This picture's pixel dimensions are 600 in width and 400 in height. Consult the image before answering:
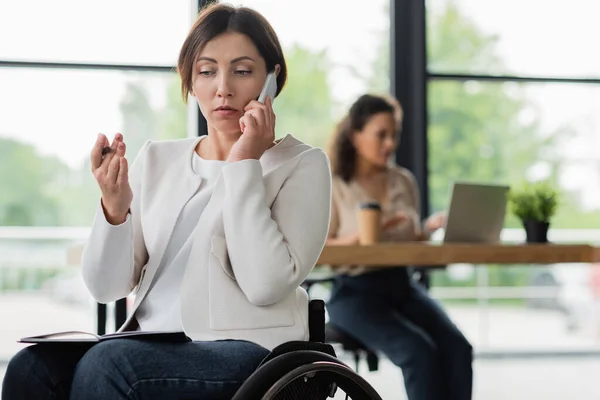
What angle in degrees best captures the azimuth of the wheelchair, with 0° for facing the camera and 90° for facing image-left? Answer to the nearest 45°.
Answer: approximately 45°

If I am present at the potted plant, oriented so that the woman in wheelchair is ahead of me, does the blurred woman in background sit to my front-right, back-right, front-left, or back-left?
front-right

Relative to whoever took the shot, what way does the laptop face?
facing away from the viewer and to the left of the viewer

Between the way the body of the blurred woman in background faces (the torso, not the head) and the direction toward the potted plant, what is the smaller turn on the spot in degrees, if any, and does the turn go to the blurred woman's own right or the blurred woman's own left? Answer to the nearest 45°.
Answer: approximately 45° to the blurred woman's own left

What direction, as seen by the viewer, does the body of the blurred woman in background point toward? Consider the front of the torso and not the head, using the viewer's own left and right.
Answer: facing the viewer and to the right of the viewer

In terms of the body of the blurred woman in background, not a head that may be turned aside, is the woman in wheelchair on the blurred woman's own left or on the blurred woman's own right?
on the blurred woman's own right

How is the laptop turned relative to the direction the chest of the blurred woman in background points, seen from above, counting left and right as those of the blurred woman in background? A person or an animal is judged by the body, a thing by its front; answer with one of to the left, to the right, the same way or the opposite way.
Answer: the opposite way

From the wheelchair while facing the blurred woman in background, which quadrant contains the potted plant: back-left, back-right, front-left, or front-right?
front-right

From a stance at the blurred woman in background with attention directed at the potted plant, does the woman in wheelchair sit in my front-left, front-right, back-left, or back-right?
back-right

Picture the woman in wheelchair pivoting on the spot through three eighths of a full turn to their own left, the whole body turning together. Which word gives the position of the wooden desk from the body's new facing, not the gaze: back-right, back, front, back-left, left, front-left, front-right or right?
front-left

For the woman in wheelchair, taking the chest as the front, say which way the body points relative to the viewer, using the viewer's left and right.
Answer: facing the viewer and to the left of the viewer

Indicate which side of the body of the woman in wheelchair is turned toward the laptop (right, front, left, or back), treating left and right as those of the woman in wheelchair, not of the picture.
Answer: back

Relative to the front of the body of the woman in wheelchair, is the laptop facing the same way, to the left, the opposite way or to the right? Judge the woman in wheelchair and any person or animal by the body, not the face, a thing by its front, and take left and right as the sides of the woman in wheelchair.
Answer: to the right
